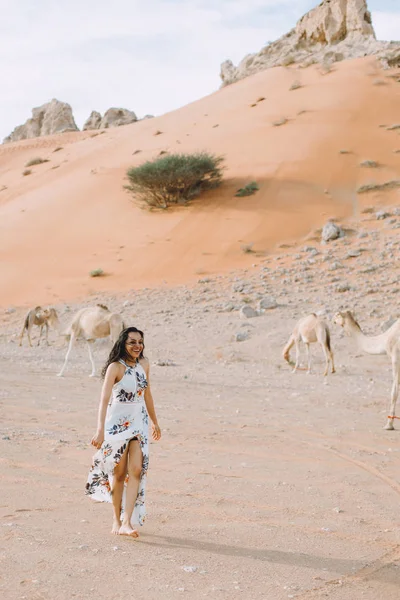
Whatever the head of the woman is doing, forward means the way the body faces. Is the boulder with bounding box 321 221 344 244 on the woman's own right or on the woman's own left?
on the woman's own left

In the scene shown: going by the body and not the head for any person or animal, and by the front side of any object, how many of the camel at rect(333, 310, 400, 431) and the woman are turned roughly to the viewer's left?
1

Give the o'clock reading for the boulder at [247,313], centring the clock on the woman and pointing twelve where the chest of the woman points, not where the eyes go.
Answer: The boulder is roughly at 8 o'clock from the woman.

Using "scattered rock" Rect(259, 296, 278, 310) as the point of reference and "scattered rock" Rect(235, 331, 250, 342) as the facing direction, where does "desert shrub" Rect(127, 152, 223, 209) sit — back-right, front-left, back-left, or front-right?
back-right

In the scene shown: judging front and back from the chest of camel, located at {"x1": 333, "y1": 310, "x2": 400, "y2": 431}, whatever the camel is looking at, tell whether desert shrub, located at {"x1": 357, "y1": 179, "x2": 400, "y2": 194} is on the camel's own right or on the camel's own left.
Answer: on the camel's own right

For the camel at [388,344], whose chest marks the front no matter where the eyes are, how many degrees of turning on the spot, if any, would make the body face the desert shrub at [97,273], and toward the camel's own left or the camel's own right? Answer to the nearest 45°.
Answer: approximately 45° to the camel's own right

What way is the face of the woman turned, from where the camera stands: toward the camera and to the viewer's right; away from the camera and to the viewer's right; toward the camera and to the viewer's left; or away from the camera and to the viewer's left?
toward the camera and to the viewer's right

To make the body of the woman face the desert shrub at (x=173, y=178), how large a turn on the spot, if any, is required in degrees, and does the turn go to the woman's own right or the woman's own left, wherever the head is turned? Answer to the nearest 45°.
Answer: approximately 135° to the woman's own left

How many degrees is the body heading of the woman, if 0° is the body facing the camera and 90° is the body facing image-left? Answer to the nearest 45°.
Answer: approximately 315°

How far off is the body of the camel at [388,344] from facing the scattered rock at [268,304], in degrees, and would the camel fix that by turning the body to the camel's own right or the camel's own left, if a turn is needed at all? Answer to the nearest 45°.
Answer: approximately 90° to the camel's own right

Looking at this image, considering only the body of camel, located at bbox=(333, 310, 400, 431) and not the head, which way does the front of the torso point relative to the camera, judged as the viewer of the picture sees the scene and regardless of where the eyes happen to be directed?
to the viewer's left

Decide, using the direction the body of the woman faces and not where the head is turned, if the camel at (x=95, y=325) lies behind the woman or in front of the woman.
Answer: behind

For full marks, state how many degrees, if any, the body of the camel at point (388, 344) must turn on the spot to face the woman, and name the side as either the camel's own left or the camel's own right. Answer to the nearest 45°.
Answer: approximately 90° to the camel's own left
